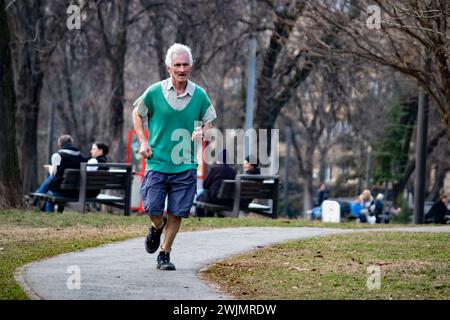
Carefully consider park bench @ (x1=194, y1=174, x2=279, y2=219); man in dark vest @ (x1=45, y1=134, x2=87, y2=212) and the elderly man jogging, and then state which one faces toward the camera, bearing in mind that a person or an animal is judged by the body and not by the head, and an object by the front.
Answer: the elderly man jogging

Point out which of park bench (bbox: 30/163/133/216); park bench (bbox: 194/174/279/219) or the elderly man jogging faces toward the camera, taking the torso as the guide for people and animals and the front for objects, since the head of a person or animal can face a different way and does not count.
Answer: the elderly man jogging

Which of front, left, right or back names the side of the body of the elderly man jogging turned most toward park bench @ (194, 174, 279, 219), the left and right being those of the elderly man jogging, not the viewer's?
back

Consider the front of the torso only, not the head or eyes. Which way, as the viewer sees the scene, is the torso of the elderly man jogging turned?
toward the camera

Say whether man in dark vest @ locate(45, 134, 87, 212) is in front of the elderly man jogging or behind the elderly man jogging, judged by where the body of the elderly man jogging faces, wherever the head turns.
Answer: behind
